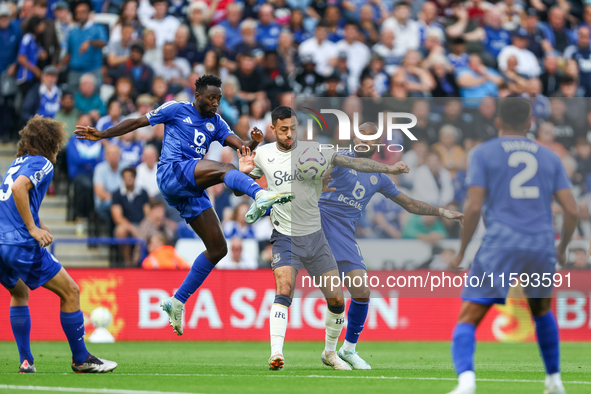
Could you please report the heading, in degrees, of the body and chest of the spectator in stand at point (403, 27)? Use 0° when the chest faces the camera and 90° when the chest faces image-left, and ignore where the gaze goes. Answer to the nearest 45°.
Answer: approximately 0°

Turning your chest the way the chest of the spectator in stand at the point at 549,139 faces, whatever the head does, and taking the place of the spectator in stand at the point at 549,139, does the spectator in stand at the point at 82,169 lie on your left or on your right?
on your right

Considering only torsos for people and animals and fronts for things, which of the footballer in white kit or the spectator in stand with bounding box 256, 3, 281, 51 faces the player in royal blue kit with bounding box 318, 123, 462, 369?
the spectator in stand

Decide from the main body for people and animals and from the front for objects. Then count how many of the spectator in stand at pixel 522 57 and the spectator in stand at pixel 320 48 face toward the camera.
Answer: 2

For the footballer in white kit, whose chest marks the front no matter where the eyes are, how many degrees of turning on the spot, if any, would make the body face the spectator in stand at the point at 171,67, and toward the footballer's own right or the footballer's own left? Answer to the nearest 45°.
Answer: approximately 180°

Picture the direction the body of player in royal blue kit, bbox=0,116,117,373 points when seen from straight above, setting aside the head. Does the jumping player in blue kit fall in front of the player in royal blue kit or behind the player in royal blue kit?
in front

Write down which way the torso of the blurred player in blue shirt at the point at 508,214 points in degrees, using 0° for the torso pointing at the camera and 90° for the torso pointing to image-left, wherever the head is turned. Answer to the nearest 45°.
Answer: approximately 180°

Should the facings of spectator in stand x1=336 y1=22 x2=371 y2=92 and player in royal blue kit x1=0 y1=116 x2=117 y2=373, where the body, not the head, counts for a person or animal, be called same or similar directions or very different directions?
very different directions

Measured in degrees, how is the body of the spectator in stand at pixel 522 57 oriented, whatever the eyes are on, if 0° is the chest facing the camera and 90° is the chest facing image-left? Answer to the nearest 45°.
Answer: approximately 0°

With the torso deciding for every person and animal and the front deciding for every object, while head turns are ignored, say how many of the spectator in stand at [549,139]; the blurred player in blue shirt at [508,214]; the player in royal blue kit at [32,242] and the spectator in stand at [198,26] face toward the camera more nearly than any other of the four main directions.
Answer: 2
